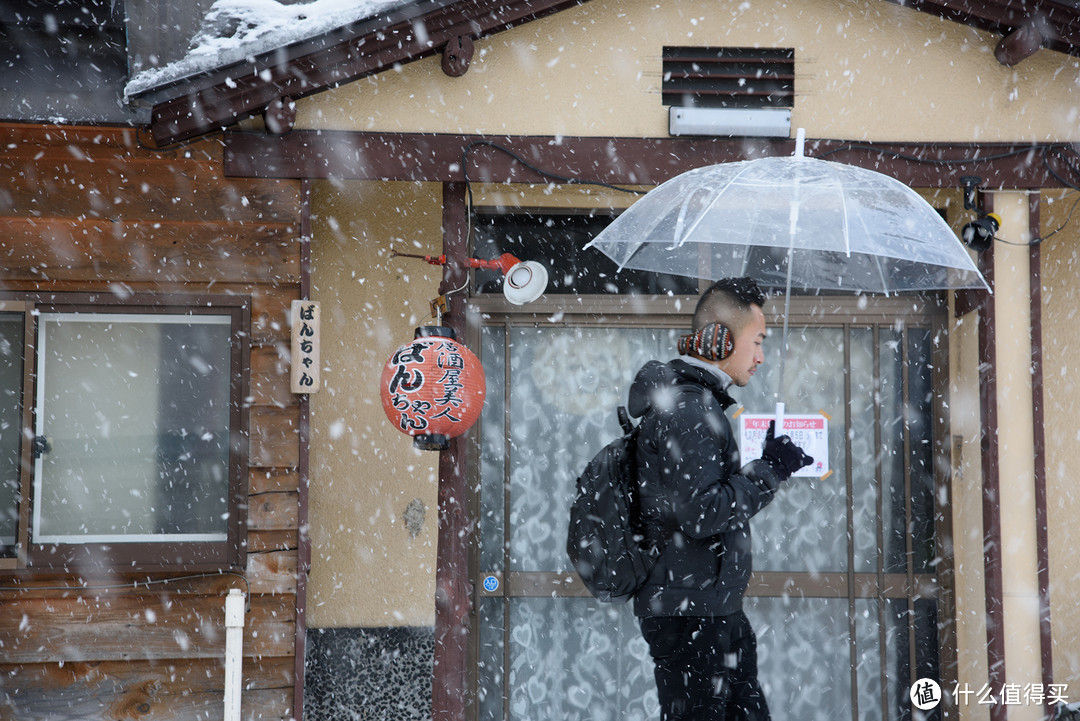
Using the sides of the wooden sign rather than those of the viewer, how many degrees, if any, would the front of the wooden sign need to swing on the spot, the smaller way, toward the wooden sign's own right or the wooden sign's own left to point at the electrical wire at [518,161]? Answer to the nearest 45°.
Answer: approximately 90° to the wooden sign's own left

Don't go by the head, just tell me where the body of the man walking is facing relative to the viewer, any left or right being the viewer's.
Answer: facing to the right of the viewer

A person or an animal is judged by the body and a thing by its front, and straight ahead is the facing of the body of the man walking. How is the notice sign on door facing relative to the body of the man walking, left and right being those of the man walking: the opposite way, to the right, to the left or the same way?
to the right

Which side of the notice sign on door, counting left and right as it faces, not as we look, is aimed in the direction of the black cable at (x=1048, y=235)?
left

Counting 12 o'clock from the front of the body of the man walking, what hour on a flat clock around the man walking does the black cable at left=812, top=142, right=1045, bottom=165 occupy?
The black cable is roughly at 10 o'clock from the man walking.

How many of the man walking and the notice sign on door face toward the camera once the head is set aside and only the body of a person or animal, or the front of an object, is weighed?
1

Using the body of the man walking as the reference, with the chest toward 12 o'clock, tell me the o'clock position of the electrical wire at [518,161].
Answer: The electrical wire is roughly at 8 o'clock from the man walking.

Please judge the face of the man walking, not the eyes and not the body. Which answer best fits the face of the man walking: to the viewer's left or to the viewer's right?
to the viewer's right

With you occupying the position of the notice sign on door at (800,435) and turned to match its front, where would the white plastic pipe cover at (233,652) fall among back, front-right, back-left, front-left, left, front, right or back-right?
front-right
